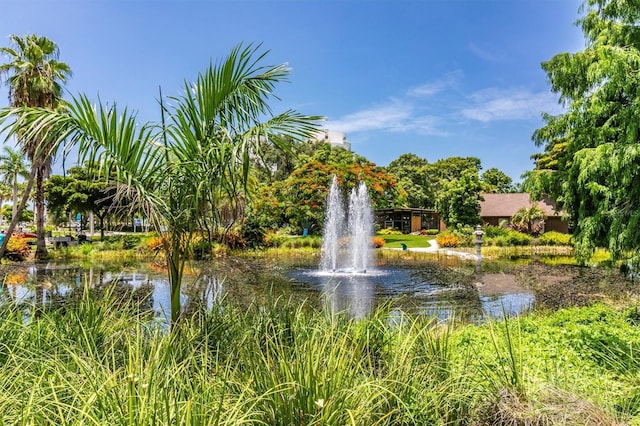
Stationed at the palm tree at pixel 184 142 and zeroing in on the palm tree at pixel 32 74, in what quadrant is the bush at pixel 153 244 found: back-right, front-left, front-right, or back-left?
front-right

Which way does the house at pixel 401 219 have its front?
toward the camera

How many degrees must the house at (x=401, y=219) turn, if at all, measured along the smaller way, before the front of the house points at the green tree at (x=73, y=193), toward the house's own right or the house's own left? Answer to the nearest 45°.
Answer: approximately 45° to the house's own right

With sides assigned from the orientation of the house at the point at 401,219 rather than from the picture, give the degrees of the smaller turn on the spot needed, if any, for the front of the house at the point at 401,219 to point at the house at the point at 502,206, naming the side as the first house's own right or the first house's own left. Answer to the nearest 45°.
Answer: approximately 90° to the first house's own left

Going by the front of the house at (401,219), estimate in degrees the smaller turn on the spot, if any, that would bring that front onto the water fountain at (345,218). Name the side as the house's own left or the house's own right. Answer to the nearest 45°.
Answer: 0° — it already faces it

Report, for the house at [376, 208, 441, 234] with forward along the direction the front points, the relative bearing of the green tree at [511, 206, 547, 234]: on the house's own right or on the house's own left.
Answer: on the house's own left

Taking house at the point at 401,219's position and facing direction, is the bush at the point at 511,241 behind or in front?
in front

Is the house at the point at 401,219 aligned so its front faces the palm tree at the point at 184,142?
yes

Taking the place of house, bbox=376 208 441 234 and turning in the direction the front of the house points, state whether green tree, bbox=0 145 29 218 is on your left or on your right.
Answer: on your right
